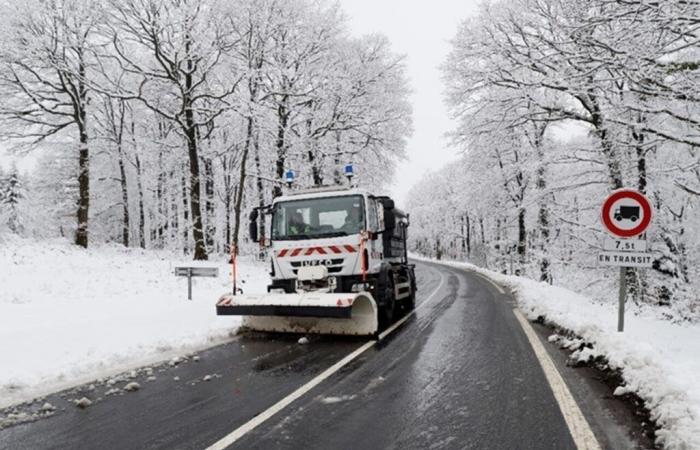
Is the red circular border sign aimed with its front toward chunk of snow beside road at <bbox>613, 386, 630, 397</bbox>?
yes

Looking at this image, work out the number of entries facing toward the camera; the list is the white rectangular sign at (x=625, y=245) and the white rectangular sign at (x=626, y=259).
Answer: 2

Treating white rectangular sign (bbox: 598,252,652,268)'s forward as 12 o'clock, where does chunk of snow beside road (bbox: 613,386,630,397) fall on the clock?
The chunk of snow beside road is roughly at 12 o'clock from the white rectangular sign.

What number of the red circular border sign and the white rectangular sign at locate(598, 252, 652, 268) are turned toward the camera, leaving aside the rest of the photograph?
2

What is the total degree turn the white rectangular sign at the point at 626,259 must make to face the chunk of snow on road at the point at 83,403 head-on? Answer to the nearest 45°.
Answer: approximately 45° to its right

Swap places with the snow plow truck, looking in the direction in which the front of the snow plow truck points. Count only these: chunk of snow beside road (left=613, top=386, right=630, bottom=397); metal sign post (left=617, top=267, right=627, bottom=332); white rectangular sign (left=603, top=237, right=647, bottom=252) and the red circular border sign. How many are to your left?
4

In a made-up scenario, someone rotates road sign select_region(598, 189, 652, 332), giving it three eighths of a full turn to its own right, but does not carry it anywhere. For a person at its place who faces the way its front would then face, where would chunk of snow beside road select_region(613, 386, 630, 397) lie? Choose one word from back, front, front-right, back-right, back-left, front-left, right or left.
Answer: back-left

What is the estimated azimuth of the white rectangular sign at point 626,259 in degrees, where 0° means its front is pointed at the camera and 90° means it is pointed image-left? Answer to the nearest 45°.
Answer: approximately 0°

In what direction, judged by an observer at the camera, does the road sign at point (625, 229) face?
facing the viewer

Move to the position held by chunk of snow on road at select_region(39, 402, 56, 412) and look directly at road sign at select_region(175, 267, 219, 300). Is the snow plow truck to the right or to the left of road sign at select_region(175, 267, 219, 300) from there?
right

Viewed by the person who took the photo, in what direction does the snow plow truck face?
facing the viewer and to the left of the viewer

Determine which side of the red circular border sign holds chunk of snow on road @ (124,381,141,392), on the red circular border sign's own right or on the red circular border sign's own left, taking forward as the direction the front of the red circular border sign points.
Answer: on the red circular border sign's own right

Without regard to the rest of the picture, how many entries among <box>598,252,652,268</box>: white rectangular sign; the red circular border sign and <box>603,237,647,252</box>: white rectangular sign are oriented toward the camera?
3

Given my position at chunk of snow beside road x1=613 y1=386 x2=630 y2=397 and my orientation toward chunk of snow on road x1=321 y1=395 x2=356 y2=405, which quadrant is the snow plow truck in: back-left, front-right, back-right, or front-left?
front-right
